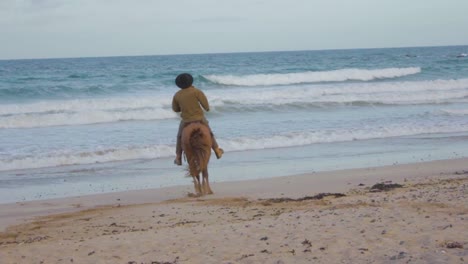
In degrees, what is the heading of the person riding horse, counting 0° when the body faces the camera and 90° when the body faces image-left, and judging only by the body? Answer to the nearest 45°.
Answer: approximately 180°

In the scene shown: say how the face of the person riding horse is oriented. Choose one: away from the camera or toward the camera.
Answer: away from the camera

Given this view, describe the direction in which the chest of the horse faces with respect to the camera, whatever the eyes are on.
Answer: away from the camera
